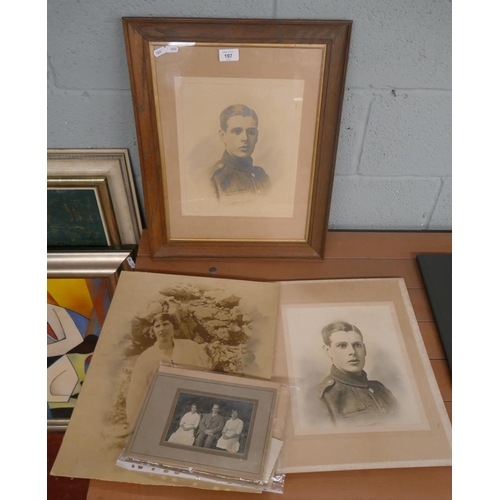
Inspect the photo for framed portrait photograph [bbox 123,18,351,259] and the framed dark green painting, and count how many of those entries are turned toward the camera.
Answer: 2
